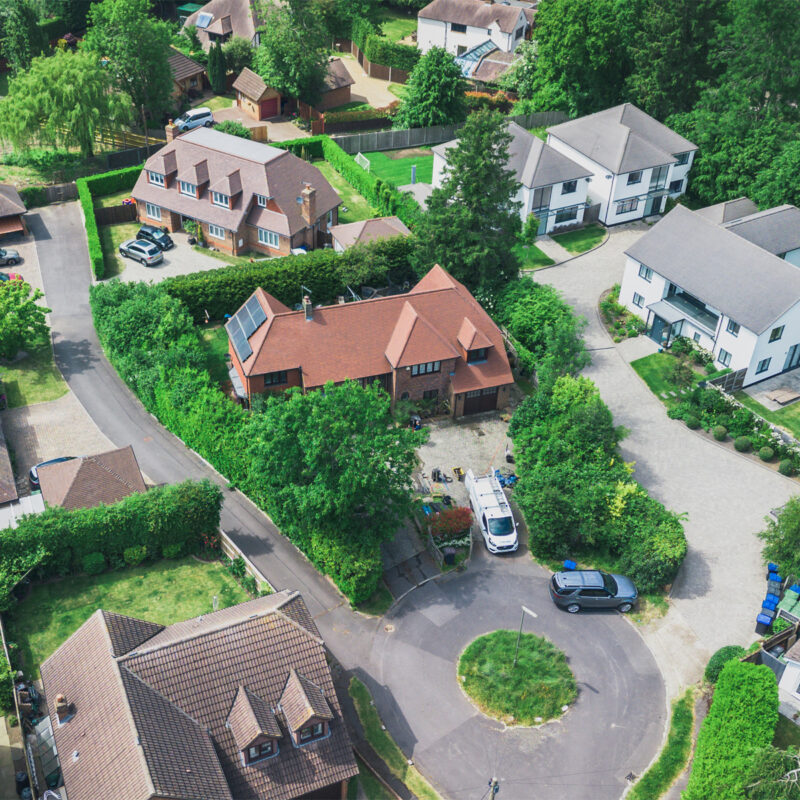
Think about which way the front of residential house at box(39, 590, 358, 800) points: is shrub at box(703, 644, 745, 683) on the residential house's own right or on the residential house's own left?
on the residential house's own left

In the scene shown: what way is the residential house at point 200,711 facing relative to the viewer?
toward the camera
